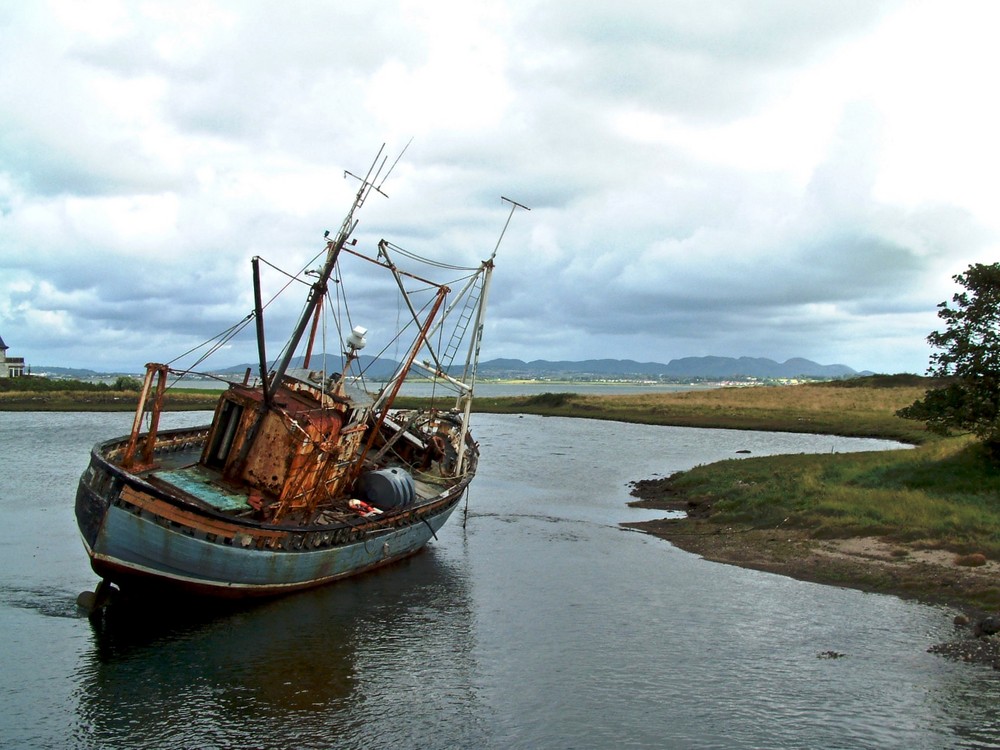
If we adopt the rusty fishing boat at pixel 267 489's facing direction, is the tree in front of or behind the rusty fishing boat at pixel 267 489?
in front

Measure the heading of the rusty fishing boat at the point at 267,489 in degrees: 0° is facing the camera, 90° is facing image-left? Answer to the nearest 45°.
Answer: approximately 225°
